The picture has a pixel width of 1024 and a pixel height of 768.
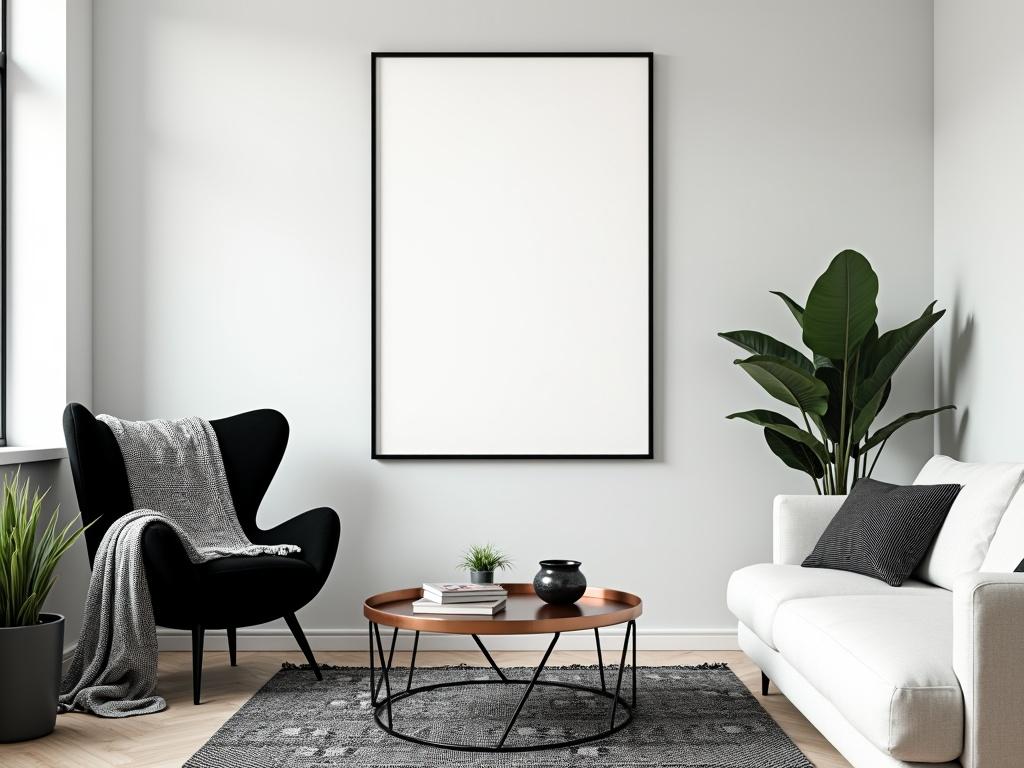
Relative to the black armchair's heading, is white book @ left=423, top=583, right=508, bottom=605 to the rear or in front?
in front

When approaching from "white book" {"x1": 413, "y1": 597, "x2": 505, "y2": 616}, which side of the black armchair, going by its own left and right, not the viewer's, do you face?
front

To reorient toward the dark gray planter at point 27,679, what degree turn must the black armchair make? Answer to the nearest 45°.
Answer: approximately 90° to its right

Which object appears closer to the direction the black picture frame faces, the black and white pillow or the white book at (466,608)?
the white book

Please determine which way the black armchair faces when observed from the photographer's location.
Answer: facing the viewer and to the right of the viewer

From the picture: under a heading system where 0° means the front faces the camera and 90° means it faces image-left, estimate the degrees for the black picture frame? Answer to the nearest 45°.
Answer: approximately 0°

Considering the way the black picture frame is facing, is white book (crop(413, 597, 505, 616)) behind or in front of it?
in front

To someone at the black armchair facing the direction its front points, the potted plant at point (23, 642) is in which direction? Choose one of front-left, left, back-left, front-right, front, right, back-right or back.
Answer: right

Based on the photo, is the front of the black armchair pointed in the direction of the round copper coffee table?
yes

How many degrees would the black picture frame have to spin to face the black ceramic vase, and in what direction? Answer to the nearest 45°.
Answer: approximately 45° to its left

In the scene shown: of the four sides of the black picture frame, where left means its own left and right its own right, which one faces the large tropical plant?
left

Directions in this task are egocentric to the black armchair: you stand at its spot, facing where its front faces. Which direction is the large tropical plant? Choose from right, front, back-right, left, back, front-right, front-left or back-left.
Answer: front-left

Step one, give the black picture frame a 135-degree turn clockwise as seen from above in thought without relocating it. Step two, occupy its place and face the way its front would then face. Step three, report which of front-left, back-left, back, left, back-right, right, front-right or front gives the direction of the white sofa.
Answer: back
